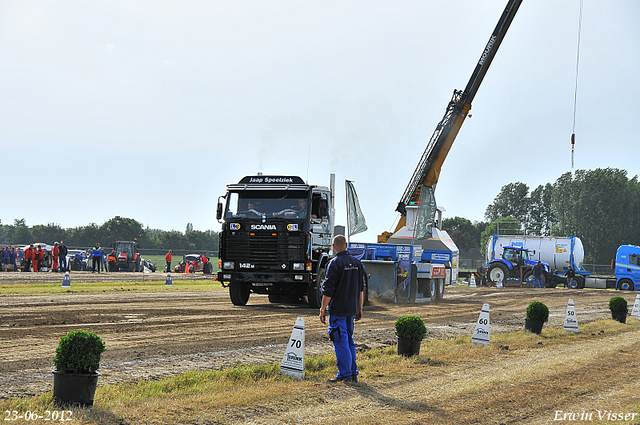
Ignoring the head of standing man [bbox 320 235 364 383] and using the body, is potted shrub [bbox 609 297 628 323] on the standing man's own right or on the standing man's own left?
on the standing man's own right

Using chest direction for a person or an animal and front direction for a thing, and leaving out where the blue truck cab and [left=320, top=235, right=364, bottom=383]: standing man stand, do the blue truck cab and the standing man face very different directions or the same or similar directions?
very different directions

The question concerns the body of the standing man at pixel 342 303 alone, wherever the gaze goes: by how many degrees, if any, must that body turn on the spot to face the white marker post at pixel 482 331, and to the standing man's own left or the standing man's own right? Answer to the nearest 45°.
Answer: approximately 90° to the standing man's own right

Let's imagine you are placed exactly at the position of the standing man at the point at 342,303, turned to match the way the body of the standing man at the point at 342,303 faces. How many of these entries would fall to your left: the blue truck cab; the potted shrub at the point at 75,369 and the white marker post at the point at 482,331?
1

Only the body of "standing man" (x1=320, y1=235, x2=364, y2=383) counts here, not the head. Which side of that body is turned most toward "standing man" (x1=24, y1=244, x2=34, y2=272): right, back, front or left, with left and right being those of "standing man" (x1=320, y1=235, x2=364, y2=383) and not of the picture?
front

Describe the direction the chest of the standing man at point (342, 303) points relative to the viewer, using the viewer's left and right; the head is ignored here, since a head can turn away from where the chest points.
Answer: facing away from the viewer and to the left of the viewer
